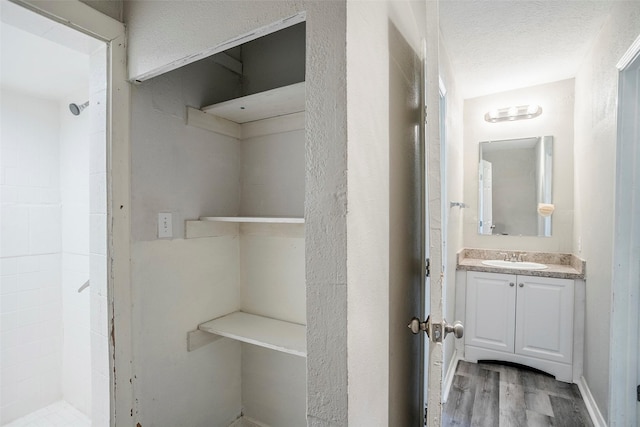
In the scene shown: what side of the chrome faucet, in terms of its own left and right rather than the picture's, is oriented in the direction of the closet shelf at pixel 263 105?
front

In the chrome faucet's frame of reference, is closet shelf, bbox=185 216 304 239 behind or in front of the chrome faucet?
in front

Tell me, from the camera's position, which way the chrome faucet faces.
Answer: facing the viewer

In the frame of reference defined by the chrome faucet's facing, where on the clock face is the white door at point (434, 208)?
The white door is roughly at 12 o'clock from the chrome faucet.

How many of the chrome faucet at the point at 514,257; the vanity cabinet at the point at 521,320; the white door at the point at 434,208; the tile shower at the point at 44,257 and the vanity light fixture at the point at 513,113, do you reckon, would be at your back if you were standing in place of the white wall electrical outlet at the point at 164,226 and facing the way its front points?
1

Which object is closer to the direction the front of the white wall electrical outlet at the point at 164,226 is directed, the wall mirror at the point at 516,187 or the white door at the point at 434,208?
the white door

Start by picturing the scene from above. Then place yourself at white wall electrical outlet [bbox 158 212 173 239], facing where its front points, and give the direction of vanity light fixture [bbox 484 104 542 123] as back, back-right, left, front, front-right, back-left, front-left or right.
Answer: front-left

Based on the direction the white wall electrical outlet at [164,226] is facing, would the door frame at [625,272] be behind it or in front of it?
in front

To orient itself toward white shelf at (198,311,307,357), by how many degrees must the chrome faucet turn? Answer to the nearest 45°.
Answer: approximately 45° to its right

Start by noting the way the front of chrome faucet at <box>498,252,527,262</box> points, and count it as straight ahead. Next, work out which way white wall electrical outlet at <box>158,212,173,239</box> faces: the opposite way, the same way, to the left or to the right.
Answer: to the left

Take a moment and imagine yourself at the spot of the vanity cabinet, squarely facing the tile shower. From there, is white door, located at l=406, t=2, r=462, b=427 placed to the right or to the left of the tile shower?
left

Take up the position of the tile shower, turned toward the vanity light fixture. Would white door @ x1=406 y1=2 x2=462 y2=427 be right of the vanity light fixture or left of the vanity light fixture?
right

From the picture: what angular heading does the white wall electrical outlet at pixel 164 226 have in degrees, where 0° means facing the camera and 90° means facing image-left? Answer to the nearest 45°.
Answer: approximately 315°
